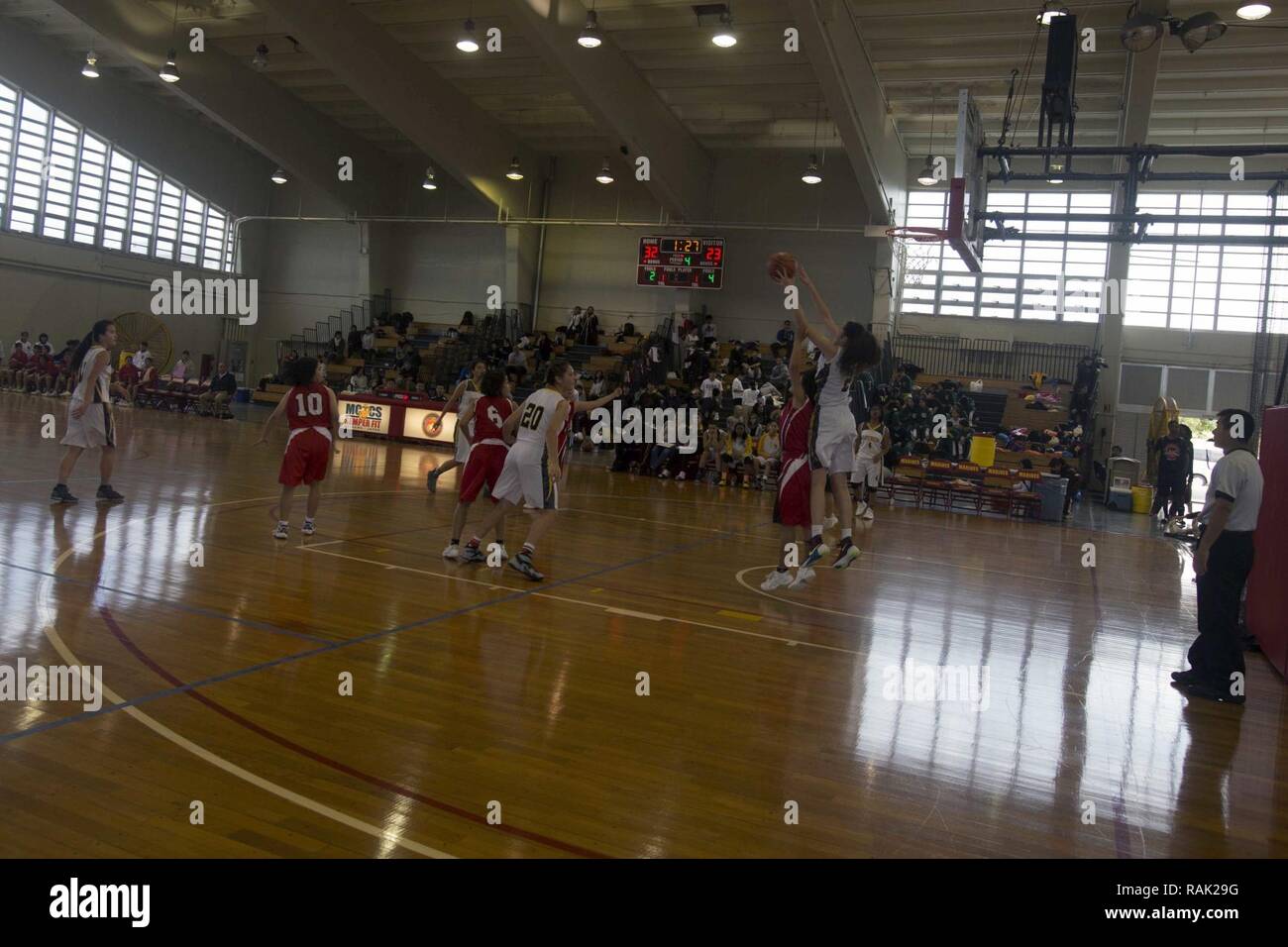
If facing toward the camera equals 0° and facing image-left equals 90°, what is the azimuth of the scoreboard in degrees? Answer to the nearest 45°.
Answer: approximately 0°

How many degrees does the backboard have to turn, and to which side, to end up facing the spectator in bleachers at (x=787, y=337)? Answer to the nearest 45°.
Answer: approximately 90° to its right

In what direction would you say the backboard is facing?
to the viewer's left

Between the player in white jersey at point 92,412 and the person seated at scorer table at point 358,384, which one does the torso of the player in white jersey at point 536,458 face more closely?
the person seated at scorer table

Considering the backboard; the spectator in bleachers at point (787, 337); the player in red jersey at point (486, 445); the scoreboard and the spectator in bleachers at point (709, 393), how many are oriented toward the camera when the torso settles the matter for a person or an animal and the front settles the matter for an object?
3

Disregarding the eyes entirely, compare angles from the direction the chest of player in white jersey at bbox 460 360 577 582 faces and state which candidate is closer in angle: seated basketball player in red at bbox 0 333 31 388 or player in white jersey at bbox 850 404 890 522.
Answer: the player in white jersey

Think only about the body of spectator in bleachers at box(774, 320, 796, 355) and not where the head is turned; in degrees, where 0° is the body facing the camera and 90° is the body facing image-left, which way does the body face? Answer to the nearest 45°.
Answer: approximately 0°

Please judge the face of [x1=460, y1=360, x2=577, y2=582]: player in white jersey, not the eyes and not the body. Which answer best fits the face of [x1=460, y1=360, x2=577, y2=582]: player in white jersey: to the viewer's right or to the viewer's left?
to the viewer's right

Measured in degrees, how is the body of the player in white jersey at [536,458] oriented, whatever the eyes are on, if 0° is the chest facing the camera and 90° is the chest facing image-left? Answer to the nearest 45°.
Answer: approximately 225°

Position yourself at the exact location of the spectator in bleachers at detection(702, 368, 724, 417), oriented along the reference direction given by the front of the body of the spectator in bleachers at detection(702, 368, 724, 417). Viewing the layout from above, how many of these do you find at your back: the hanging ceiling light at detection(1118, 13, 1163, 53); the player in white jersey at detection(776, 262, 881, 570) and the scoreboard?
1
